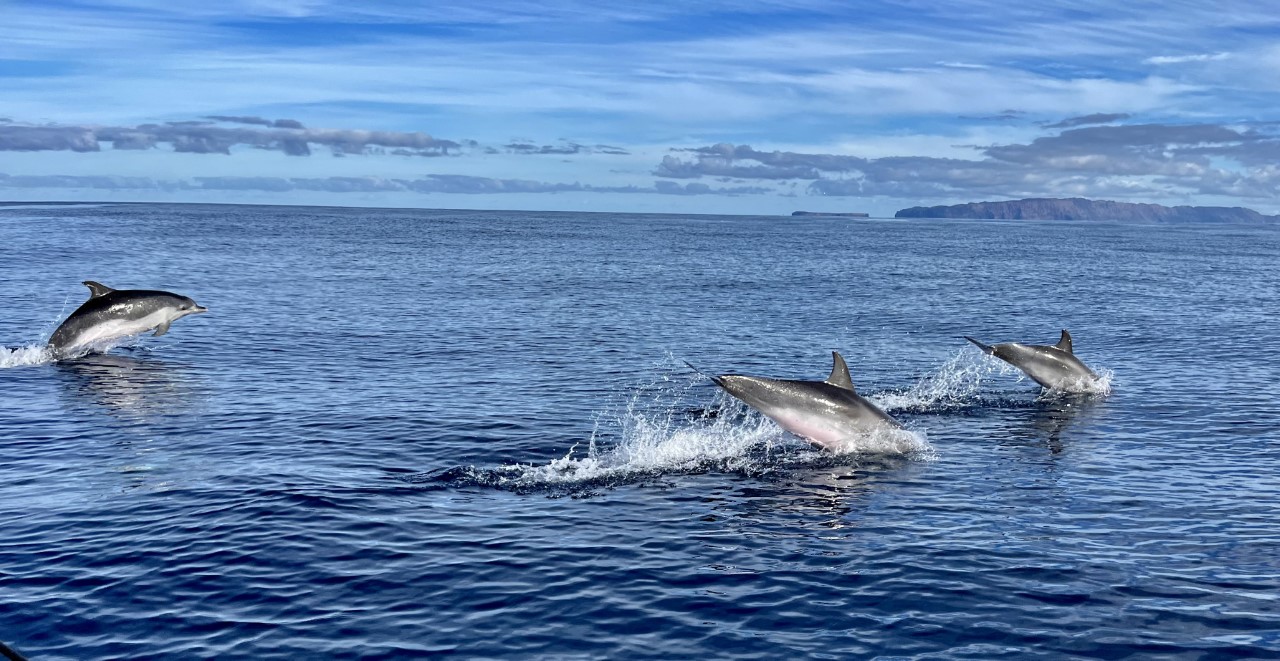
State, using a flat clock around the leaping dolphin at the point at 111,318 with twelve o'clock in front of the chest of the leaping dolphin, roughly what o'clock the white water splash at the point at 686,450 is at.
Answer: The white water splash is roughly at 2 o'clock from the leaping dolphin.

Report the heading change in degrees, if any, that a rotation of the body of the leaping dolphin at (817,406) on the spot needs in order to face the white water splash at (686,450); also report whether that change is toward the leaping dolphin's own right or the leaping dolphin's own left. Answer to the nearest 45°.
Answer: approximately 180°

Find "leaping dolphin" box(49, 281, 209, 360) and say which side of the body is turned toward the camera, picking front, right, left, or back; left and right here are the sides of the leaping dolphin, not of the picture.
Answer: right

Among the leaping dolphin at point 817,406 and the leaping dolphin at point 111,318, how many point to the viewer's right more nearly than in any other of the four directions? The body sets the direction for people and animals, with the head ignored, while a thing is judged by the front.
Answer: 2

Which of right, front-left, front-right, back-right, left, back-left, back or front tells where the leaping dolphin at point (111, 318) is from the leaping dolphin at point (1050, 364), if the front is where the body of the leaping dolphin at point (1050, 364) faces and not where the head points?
back

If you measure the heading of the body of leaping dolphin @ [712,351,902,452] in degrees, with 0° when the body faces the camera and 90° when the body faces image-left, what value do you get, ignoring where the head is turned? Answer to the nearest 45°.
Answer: approximately 270°

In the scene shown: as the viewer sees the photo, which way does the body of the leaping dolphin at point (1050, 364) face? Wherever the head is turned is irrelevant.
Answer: to the viewer's right

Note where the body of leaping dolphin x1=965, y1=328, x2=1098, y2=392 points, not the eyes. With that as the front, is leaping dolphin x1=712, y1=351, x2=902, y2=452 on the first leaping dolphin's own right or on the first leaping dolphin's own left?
on the first leaping dolphin's own right

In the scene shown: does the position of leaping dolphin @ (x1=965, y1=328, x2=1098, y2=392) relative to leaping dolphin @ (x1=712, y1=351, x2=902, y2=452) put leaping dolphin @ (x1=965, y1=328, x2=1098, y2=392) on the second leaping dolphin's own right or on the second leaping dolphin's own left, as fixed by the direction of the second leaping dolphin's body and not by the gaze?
on the second leaping dolphin's own left

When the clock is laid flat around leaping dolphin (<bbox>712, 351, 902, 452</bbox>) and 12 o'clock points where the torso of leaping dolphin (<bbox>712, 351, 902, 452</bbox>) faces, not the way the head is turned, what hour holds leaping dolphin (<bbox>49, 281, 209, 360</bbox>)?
leaping dolphin (<bbox>49, 281, 209, 360</bbox>) is roughly at 7 o'clock from leaping dolphin (<bbox>712, 351, 902, 452</bbox>).
